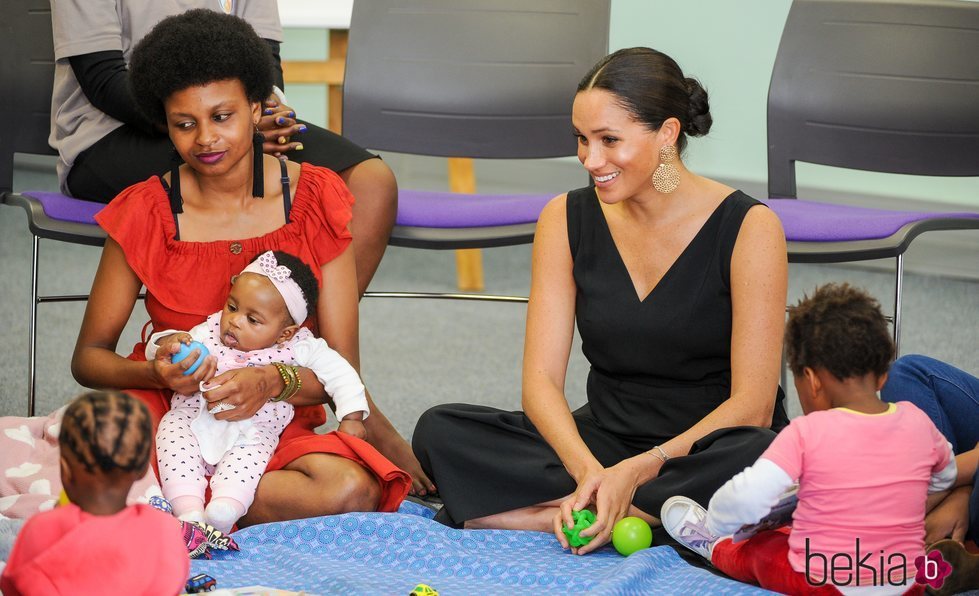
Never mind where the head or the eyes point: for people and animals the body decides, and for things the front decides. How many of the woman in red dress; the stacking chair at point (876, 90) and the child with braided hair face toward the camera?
2

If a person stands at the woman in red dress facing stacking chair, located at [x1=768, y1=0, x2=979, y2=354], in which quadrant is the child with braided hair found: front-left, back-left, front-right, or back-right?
back-right

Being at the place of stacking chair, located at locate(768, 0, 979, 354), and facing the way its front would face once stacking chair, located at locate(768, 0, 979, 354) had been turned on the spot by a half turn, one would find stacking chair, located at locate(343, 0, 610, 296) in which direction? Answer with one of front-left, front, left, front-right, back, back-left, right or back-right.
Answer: left

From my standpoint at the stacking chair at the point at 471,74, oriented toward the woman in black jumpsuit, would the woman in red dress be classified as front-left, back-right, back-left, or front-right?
front-right

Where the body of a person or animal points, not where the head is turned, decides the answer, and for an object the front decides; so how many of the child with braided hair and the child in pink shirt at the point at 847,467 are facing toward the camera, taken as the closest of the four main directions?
0

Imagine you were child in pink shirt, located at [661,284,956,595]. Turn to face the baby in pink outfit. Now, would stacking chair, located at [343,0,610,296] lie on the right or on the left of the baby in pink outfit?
right

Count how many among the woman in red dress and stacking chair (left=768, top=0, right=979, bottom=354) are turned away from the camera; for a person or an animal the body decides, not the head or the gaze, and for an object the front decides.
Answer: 0

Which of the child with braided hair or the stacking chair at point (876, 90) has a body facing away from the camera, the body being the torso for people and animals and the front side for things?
the child with braided hair

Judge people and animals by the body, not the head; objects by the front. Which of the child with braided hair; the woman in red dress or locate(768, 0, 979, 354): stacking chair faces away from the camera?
the child with braided hair

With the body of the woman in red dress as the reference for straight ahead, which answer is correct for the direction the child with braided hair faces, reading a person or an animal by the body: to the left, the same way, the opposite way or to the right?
the opposite way

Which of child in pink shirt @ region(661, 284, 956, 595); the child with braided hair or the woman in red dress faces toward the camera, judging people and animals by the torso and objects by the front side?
the woman in red dress

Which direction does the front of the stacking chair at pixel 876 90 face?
toward the camera

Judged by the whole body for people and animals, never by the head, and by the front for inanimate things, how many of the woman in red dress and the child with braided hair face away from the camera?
1

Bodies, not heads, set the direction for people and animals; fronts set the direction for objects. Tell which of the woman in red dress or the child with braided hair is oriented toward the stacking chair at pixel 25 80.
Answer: the child with braided hair

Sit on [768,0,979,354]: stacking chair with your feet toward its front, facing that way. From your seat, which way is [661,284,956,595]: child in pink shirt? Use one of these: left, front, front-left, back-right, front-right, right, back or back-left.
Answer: front

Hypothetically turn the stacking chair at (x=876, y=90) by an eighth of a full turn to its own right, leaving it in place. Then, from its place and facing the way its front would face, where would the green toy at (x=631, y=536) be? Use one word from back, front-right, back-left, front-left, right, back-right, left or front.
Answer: front-left

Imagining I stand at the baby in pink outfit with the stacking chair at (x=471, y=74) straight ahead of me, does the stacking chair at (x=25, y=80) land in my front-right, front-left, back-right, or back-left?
front-left

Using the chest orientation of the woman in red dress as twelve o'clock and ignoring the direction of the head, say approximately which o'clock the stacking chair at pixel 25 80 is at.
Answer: The stacking chair is roughly at 5 o'clock from the woman in red dress.

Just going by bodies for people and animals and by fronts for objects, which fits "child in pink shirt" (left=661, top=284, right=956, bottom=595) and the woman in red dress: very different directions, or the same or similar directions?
very different directions

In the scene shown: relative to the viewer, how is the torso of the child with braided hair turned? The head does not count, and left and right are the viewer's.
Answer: facing away from the viewer

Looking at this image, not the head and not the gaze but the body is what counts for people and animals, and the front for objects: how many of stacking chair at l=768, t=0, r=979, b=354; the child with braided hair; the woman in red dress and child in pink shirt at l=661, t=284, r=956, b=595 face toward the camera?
2

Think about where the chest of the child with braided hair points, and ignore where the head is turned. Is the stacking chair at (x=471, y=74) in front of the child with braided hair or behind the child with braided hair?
in front

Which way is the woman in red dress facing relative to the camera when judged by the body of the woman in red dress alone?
toward the camera

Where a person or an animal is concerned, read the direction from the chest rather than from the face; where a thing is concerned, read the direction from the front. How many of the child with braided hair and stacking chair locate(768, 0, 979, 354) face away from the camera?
1
